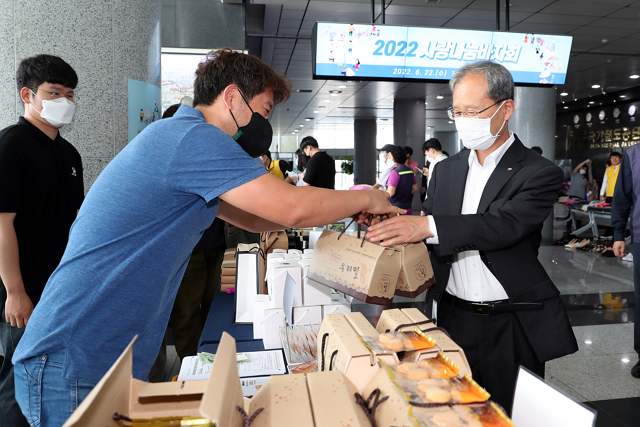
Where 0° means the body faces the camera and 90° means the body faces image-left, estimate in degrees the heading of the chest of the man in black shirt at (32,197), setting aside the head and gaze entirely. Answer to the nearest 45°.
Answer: approximately 315°

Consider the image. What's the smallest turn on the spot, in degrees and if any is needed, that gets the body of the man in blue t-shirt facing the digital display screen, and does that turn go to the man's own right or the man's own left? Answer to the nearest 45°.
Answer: approximately 45° to the man's own left

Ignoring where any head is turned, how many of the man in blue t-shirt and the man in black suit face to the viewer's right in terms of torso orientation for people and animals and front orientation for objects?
1

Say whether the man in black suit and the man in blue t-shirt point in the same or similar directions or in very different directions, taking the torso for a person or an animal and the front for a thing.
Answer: very different directions

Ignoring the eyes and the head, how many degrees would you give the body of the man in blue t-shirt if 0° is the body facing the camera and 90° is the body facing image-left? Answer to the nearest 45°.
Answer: approximately 270°

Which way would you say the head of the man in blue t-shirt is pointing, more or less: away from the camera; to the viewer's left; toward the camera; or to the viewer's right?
to the viewer's right

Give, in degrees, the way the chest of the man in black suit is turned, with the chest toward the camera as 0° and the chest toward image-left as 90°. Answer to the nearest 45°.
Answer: approximately 45°

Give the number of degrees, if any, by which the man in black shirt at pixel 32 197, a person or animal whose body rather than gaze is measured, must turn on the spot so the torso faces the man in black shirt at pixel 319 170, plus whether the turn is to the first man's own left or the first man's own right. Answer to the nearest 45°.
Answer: approximately 90° to the first man's own left
